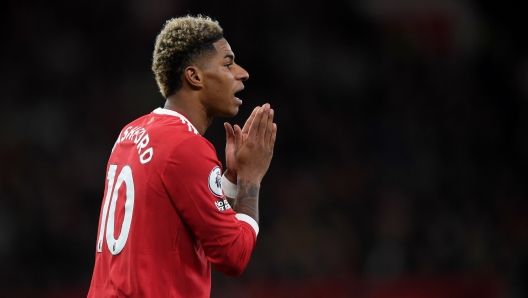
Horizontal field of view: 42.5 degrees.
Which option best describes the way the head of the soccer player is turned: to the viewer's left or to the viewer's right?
to the viewer's right

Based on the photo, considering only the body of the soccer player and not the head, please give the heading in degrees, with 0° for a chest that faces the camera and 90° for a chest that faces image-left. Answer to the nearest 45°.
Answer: approximately 225°
